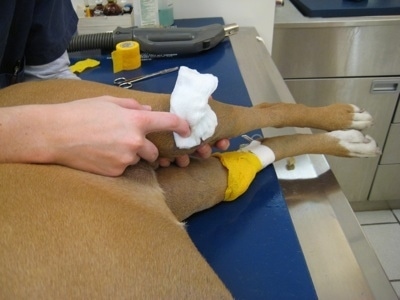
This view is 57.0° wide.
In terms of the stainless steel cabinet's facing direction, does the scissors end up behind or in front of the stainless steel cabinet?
in front

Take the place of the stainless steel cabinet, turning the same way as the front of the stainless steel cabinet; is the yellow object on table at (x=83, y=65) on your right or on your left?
on your right

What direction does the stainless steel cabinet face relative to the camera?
toward the camera

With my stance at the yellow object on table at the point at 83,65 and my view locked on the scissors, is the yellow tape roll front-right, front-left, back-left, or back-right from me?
front-left

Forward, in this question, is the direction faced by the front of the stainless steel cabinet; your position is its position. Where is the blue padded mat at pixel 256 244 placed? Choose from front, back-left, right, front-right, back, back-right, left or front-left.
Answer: front

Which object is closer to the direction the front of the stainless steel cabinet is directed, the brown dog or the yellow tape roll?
the brown dog

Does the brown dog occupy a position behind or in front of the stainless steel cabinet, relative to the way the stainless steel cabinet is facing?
in front
